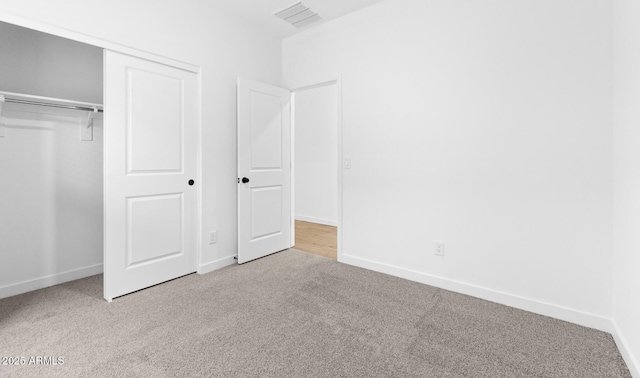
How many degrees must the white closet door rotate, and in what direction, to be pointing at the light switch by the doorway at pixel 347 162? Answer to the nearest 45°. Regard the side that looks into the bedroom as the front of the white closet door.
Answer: approximately 45° to its left

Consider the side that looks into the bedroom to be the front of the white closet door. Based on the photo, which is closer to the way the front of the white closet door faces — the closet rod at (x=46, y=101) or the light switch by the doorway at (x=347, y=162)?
the light switch by the doorway

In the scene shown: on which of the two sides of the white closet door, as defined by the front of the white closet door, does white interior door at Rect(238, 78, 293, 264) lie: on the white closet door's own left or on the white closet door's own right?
on the white closet door's own left

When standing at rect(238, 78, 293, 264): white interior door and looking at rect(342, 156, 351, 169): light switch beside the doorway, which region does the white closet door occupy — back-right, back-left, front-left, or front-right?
back-right

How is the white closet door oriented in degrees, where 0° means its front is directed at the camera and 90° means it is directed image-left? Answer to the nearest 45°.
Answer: approximately 315°

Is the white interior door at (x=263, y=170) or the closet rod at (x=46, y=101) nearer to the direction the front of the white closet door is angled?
the white interior door

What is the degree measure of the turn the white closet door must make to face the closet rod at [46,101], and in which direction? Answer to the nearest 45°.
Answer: approximately 135° to its right

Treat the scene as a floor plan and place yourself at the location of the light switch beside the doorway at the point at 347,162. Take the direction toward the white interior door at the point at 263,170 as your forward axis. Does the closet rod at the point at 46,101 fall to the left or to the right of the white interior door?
left
